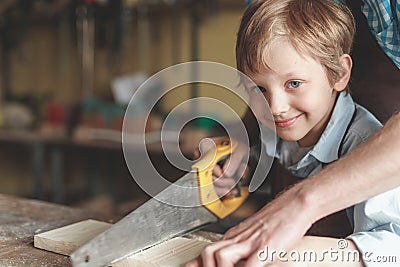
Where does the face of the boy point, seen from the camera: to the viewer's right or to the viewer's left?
to the viewer's left

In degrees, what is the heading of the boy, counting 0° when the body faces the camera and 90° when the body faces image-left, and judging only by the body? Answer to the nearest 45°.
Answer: approximately 45°
